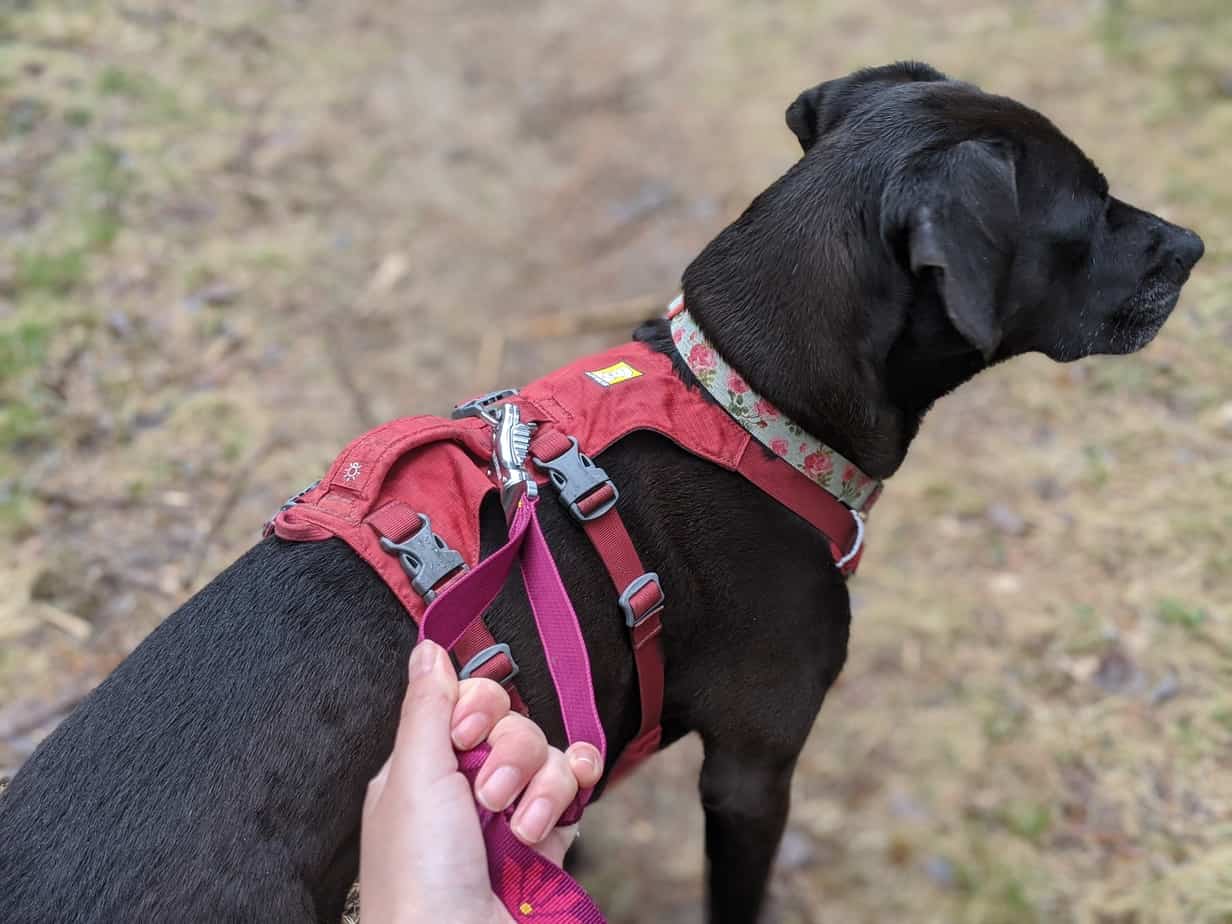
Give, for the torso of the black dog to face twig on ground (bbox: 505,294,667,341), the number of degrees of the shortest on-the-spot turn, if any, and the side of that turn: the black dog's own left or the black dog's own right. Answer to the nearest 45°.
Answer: approximately 90° to the black dog's own left

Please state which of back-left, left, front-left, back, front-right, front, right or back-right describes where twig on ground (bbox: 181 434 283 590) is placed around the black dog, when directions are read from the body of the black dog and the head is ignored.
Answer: back-left

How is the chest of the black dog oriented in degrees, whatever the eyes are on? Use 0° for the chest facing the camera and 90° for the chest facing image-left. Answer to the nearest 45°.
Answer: approximately 270°
